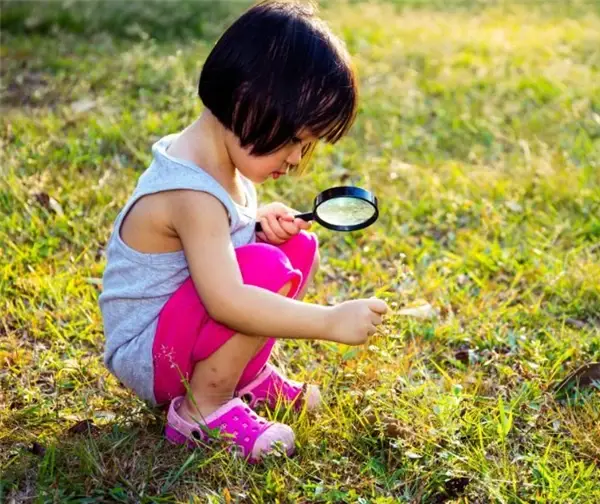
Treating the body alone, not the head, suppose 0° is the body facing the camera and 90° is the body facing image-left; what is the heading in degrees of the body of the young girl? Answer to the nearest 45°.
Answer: approximately 270°

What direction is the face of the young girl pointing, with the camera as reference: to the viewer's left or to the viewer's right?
to the viewer's right
